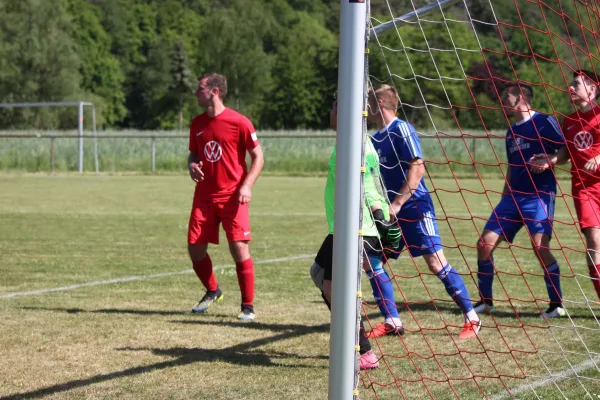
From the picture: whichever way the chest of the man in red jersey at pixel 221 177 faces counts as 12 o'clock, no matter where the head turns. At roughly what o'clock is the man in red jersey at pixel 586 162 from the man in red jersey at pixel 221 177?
the man in red jersey at pixel 586 162 is roughly at 8 o'clock from the man in red jersey at pixel 221 177.

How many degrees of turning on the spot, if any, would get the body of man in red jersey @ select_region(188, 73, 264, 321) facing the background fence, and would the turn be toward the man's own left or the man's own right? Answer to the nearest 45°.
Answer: approximately 135° to the man's own right

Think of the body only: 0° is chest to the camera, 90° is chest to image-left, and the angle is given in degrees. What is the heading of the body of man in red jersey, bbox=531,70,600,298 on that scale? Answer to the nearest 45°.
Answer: approximately 45°

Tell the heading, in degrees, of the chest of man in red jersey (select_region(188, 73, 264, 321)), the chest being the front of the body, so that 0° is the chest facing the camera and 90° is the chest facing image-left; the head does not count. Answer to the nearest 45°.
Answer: approximately 45°

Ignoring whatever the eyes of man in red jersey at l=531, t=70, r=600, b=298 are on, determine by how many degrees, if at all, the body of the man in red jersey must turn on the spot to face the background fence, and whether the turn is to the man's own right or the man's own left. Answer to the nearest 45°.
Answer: approximately 90° to the man's own right

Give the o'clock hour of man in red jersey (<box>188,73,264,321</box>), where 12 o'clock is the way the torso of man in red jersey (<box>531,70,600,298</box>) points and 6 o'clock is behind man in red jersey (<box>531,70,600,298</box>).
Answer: man in red jersey (<box>188,73,264,321</box>) is roughly at 1 o'clock from man in red jersey (<box>531,70,600,298</box>).
